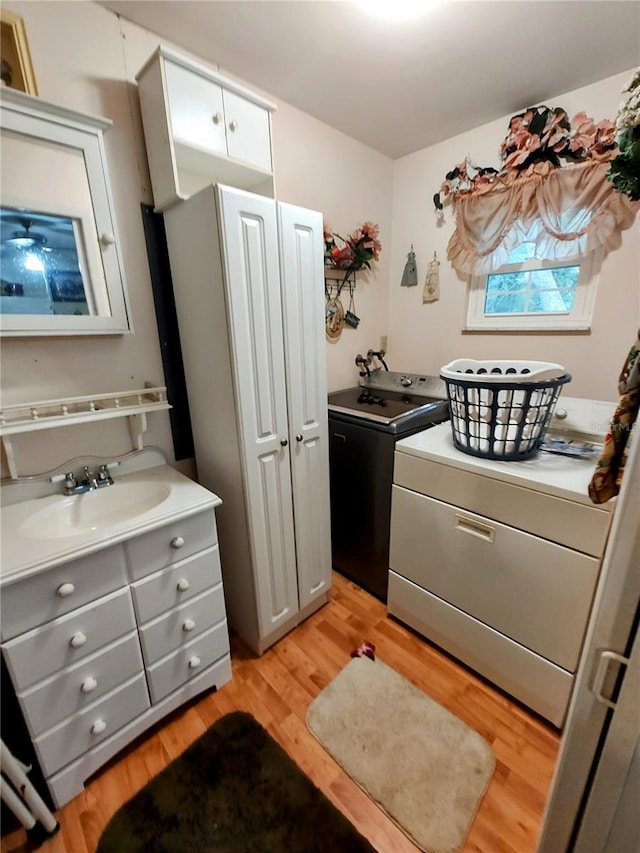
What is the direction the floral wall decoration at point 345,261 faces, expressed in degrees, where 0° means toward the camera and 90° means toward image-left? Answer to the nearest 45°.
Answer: approximately 315°

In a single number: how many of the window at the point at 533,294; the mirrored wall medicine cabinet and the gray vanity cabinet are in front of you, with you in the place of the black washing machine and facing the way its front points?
2

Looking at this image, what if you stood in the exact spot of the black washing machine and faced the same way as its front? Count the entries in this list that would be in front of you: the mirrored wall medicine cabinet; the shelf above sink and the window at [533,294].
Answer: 2

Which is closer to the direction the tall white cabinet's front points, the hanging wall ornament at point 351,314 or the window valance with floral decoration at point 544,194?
the window valance with floral decoration

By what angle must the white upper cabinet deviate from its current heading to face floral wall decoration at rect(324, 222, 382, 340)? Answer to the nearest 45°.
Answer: approximately 90° to its left

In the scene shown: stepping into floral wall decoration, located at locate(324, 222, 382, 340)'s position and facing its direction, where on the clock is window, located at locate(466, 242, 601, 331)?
The window is roughly at 11 o'clock from the floral wall decoration.
